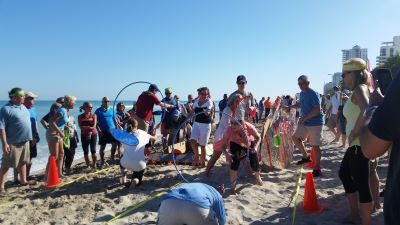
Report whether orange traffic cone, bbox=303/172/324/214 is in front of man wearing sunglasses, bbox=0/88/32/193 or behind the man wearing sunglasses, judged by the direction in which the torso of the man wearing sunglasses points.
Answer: in front

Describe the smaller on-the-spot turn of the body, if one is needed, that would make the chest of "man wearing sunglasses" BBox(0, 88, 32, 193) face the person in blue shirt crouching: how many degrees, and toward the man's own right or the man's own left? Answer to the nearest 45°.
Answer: approximately 45° to the man's own right

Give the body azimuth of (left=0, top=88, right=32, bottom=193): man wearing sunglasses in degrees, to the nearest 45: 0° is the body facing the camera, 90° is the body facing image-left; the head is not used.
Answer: approximately 315°

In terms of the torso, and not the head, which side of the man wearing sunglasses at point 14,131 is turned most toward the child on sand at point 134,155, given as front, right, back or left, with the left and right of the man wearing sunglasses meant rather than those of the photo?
front

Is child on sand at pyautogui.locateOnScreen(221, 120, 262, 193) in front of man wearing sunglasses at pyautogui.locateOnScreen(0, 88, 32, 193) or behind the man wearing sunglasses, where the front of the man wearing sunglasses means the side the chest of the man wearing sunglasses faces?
in front

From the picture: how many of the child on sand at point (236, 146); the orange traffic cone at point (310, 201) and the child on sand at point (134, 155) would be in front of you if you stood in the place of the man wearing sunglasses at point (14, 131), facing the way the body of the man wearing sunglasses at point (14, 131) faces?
3

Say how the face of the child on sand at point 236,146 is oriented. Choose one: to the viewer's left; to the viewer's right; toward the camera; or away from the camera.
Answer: toward the camera

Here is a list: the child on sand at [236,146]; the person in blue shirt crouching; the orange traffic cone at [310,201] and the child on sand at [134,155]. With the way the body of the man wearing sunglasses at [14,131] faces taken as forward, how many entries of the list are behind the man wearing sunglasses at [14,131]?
0
